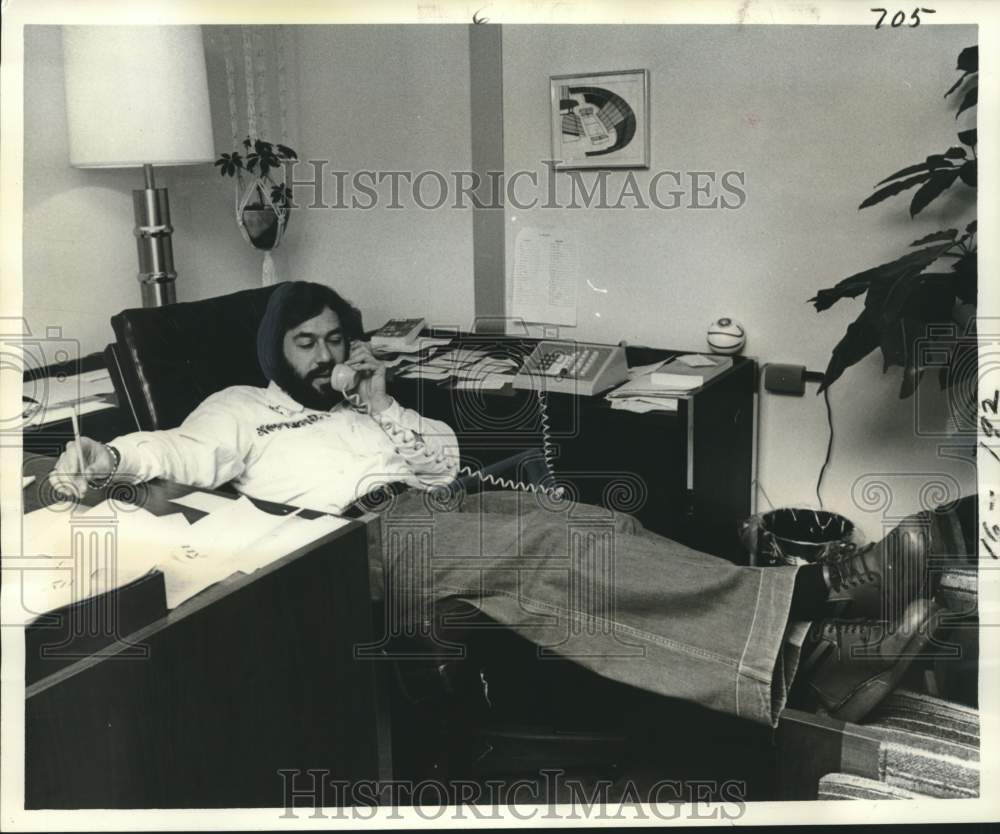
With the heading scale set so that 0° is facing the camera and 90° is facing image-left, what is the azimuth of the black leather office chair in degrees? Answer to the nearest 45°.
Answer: approximately 315°

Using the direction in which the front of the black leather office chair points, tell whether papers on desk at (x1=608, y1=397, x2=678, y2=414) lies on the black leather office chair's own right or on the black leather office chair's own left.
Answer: on the black leather office chair's own left

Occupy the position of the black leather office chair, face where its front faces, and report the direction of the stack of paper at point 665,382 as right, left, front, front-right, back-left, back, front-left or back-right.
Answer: left

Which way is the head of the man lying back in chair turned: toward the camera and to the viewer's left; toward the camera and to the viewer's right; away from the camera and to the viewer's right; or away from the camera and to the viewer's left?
toward the camera and to the viewer's right

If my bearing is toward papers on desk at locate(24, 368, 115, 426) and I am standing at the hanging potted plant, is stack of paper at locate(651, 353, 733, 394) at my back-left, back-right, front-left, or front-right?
back-left

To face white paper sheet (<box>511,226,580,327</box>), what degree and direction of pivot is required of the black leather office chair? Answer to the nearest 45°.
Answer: approximately 90° to its left

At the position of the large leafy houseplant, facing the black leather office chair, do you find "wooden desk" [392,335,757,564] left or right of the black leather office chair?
right
